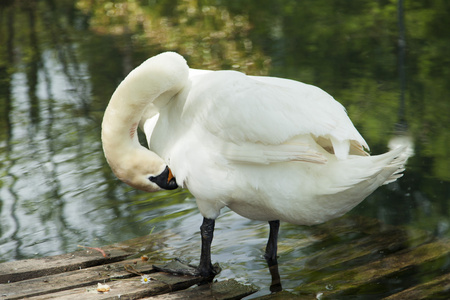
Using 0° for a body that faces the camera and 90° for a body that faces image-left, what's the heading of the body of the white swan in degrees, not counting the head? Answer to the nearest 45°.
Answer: approximately 90°
